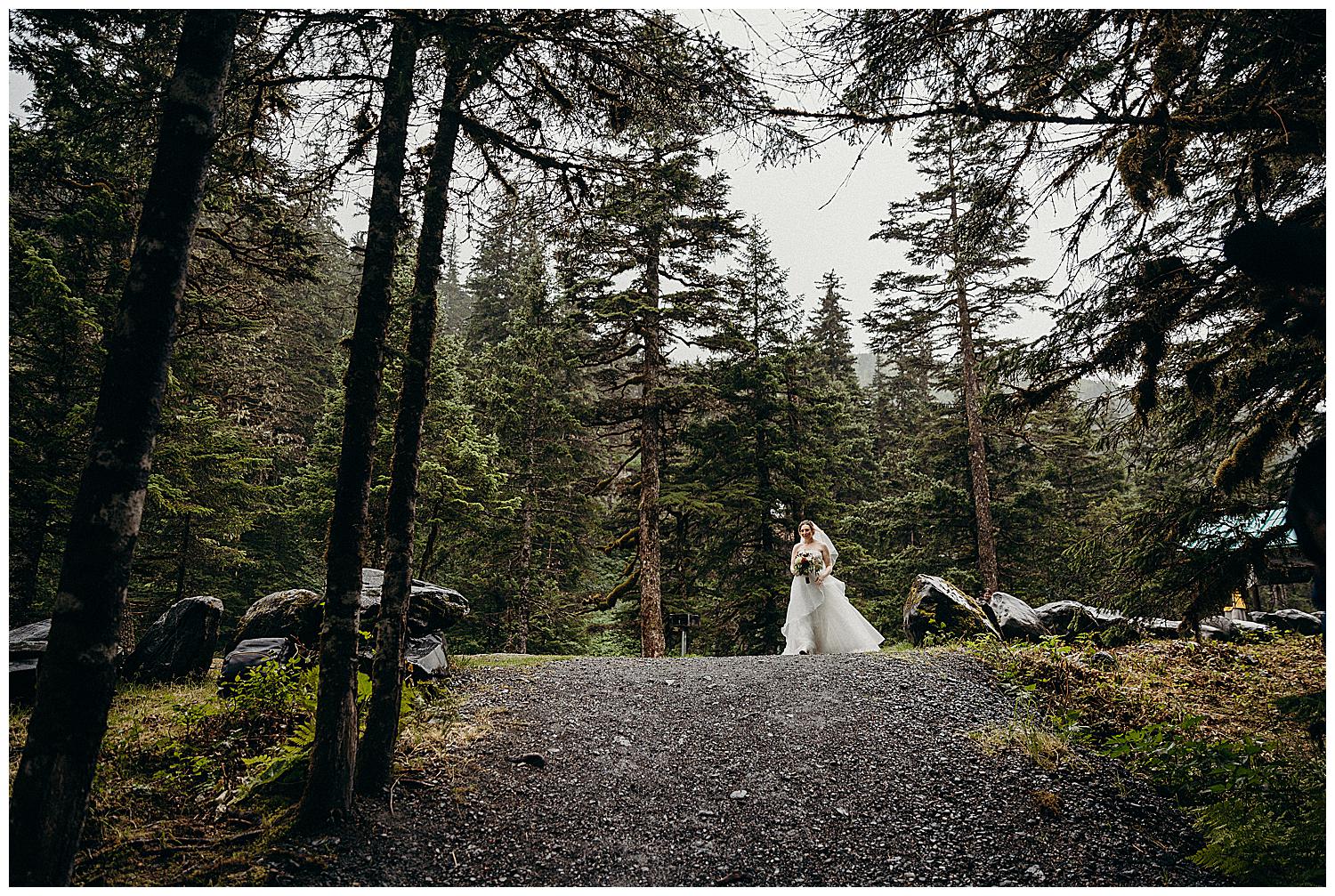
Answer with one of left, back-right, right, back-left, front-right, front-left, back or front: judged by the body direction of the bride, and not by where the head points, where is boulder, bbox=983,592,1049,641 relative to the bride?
back-left

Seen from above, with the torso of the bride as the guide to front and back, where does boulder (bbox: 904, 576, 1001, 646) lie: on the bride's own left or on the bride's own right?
on the bride's own left

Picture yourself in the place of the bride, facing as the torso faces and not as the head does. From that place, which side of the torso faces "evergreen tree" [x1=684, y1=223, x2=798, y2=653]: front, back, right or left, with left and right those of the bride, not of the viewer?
back

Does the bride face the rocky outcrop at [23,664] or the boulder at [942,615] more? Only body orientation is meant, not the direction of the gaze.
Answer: the rocky outcrop

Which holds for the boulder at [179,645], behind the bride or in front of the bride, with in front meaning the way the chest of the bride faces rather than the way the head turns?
in front

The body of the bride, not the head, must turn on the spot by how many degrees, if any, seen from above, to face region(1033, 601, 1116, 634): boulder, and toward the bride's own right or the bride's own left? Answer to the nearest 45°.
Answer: approximately 135° to the bride's own left

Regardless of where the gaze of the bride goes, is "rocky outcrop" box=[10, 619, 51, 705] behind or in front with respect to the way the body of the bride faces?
in front

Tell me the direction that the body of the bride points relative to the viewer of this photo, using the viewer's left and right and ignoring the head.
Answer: facing the viewer and to the left of the viewer

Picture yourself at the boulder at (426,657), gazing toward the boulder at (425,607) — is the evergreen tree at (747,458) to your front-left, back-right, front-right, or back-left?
front-right
